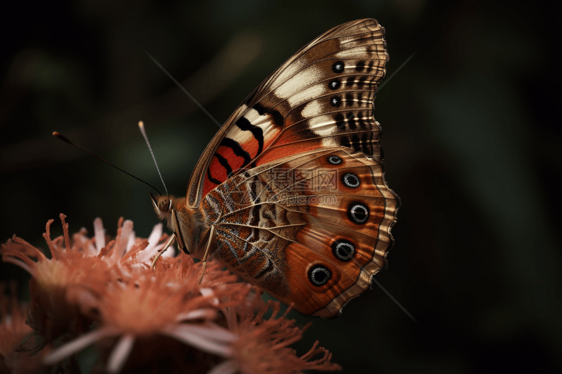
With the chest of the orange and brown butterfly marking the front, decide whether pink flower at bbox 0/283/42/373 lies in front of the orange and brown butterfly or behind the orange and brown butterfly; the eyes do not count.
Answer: in front

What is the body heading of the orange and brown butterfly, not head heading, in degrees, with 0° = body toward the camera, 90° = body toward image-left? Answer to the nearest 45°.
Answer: approximately 90°
